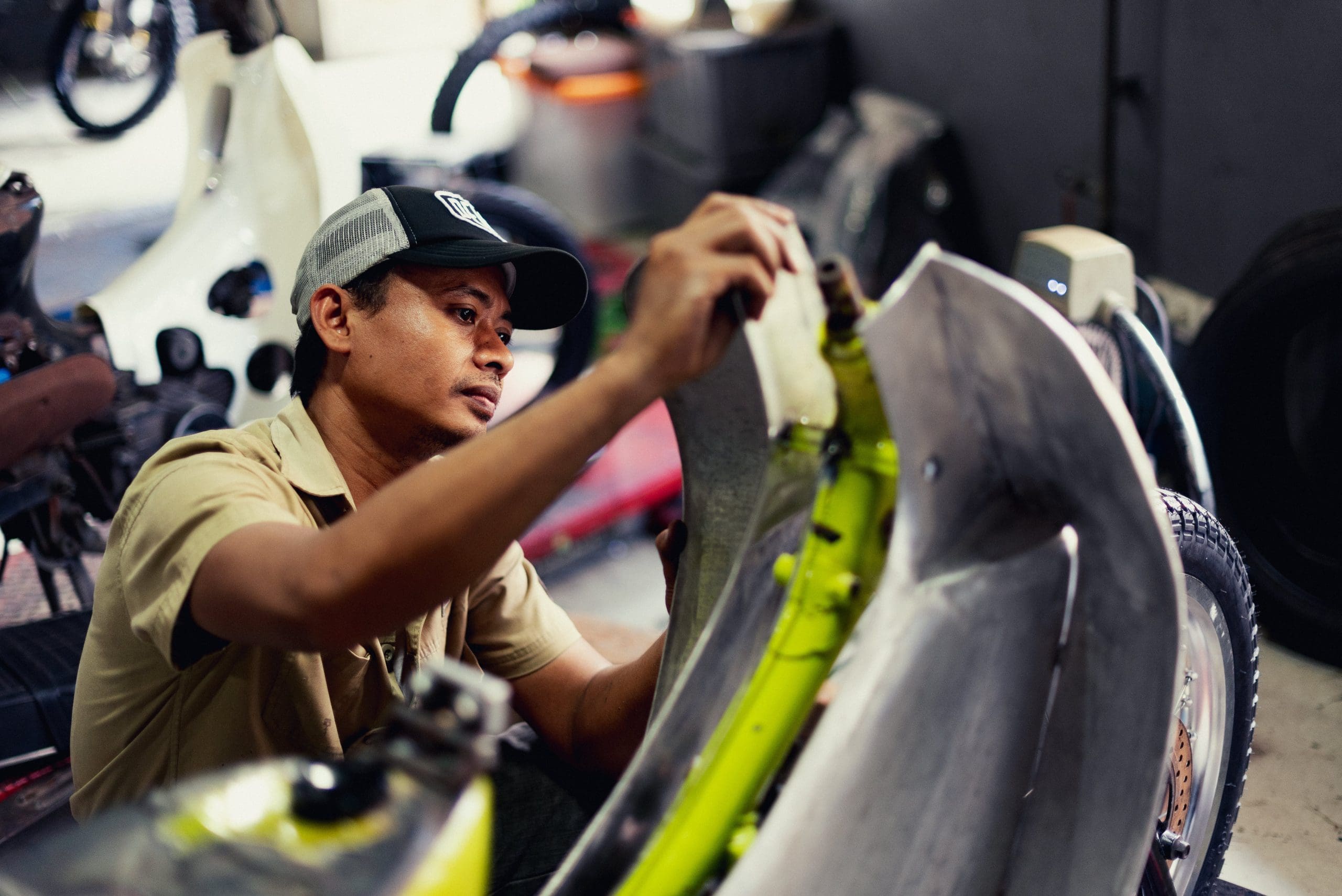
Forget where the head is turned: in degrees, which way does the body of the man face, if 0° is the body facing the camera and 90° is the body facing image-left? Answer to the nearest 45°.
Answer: approximately 315°

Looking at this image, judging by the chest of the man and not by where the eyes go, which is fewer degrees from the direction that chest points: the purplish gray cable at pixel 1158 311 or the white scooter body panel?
the purplish gray cable

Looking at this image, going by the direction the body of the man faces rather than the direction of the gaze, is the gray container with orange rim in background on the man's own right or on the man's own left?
on the man's own left

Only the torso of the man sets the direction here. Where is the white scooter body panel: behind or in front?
behind

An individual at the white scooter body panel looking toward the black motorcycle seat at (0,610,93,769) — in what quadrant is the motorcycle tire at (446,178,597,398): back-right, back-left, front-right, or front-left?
back-left

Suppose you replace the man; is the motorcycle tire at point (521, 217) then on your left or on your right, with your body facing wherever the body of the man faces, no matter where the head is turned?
on your left

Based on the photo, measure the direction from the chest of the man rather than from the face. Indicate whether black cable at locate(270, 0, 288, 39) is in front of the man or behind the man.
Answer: behind

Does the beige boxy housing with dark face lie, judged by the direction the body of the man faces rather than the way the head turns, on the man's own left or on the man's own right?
on the man's own left

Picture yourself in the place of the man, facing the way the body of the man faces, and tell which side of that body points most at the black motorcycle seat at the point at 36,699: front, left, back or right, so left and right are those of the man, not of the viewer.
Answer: back

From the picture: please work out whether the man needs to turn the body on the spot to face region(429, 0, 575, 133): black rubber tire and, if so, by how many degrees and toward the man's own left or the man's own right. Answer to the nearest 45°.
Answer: approximately 135° to the man's own left

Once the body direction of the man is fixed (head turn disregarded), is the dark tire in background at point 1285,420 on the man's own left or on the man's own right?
on the man's own left

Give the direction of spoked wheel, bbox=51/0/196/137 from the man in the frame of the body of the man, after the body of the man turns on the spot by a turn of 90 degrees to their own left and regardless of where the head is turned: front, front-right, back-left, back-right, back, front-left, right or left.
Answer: front-left
